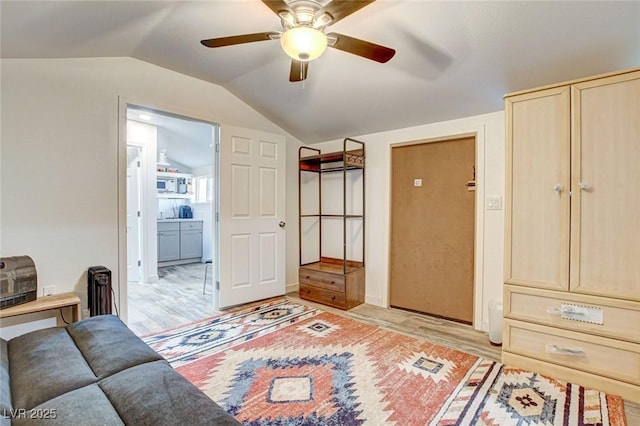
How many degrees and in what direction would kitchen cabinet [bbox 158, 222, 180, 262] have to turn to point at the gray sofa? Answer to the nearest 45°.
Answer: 0° — it already faces it

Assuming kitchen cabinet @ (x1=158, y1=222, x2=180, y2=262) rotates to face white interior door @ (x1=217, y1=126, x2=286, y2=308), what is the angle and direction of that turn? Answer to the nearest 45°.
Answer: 0° — it already faces it

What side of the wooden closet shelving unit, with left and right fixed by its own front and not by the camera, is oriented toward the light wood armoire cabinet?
left

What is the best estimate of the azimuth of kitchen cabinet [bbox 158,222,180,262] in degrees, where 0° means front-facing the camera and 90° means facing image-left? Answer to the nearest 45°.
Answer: approximately 0°

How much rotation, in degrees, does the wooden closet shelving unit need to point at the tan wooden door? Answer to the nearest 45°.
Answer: approximately 90° to its left

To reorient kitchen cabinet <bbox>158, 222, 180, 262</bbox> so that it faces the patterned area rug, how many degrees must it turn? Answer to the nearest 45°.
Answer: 0° — it already faces it

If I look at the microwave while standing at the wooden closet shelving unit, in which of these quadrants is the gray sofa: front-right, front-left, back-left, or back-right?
back-left

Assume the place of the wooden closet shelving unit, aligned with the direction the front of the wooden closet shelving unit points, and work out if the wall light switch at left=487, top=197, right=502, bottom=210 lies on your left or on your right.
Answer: on your left

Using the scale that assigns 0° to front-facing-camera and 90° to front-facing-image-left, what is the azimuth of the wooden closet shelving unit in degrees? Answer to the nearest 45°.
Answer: approximately 45°

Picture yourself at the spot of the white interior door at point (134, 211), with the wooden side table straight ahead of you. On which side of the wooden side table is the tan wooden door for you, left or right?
left

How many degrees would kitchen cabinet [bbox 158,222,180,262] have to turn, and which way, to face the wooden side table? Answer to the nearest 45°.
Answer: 0° — it already faces it
